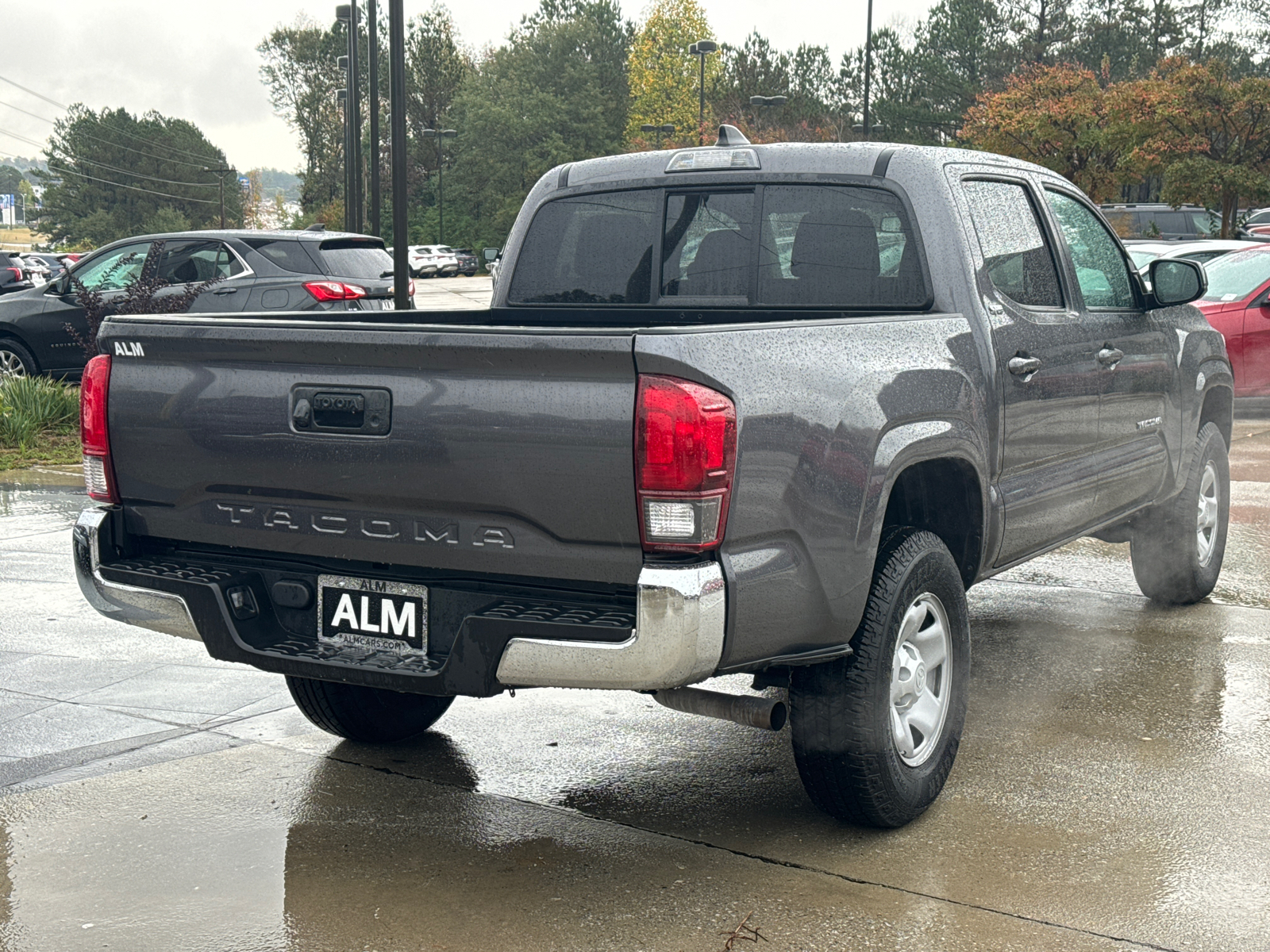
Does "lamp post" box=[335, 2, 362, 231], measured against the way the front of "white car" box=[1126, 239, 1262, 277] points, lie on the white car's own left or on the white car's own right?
on the white car's own right

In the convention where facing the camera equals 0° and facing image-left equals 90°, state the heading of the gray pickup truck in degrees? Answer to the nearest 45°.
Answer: approximately 225°

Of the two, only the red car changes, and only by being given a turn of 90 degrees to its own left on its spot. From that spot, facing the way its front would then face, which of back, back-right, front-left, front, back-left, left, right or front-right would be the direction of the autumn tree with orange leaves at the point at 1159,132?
back-left

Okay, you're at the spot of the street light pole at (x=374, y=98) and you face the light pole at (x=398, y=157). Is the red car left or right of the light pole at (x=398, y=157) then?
left

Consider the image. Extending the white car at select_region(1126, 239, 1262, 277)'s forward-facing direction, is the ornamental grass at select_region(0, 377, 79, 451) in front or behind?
in front

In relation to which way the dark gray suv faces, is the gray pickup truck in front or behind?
behind

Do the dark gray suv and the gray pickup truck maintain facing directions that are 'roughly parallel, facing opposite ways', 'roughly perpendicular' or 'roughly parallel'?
roughly perpendicular

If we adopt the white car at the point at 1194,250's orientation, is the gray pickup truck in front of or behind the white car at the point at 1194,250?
in front

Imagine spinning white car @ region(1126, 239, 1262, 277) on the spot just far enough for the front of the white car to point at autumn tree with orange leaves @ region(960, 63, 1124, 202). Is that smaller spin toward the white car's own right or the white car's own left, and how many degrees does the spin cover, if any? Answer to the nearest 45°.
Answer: approximately 135° to the white car's own right

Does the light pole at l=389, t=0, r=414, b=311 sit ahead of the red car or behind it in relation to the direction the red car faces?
ahead

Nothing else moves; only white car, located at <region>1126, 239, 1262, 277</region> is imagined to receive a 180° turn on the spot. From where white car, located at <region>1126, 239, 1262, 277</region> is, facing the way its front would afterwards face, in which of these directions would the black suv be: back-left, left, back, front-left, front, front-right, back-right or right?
front-left

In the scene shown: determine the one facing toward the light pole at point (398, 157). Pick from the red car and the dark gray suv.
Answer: the red car

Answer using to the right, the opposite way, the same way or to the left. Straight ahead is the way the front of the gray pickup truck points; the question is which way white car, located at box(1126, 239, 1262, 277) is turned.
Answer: the opposite way

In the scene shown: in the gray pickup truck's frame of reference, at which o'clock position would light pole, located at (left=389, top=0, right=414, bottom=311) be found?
The light pole is roughly at 10 o'clock from the gray pickup truck.

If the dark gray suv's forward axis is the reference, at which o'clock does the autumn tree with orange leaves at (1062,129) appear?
The autumn tree with orange leaves is roughly at 3 o'clock from the dark gray suv.
